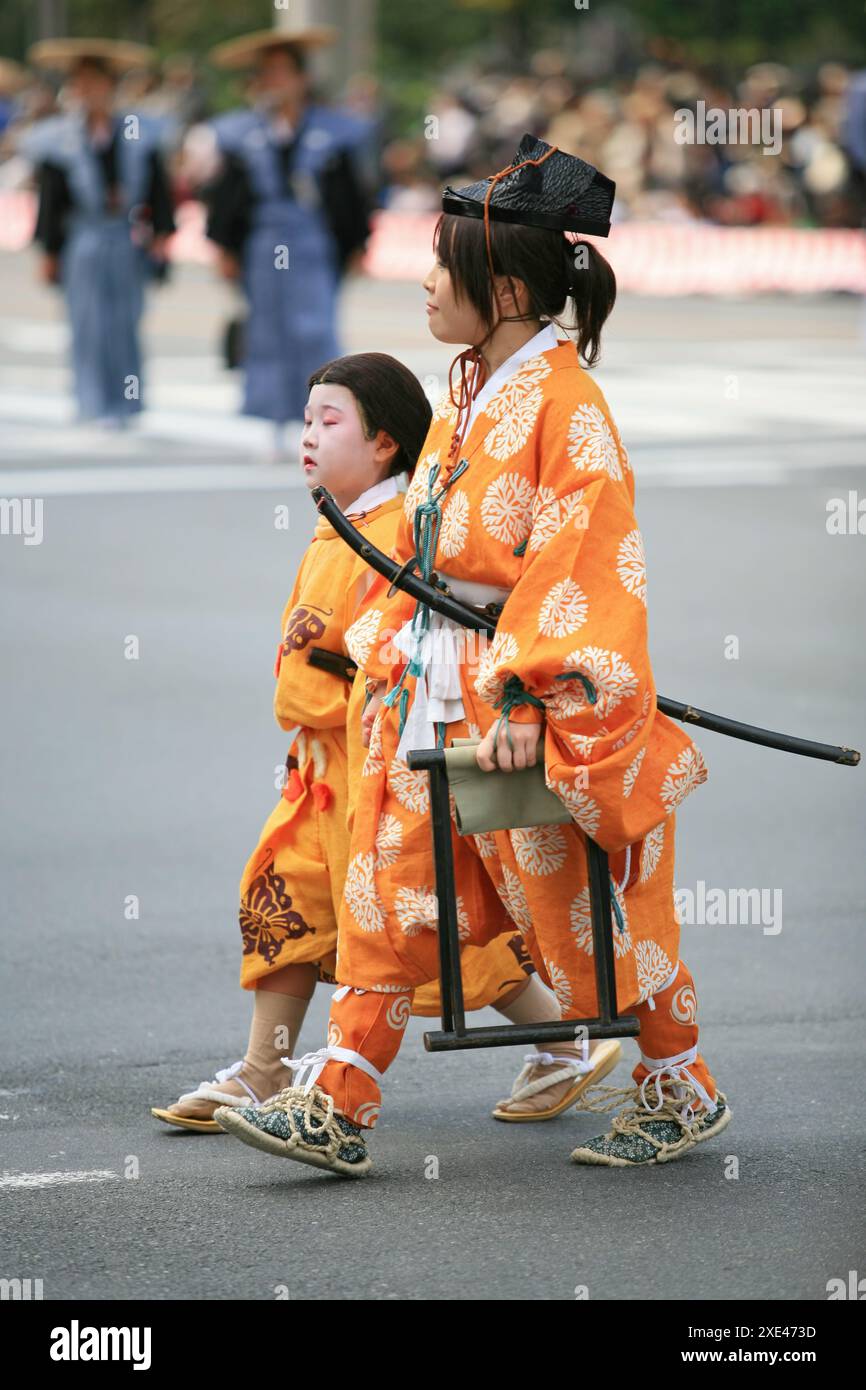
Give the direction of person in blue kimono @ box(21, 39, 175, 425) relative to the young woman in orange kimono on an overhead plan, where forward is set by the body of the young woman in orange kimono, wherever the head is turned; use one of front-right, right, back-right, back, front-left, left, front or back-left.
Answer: right

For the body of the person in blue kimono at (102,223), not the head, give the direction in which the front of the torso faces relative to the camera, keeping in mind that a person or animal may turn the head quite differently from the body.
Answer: toward the camera

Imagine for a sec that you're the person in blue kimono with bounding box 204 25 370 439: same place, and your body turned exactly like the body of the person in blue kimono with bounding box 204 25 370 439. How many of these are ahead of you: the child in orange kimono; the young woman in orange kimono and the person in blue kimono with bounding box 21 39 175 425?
2

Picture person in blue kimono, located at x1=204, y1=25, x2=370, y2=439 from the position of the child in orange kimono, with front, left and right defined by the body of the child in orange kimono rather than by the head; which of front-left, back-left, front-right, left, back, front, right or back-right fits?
right

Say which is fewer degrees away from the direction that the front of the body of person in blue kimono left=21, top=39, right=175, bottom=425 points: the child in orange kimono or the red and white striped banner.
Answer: the child in orange kimono

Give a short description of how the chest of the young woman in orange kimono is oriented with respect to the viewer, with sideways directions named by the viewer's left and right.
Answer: facing to the left of the viewer

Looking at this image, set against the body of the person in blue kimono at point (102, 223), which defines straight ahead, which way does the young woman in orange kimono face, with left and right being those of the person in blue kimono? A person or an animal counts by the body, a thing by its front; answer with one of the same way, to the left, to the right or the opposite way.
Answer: to the right

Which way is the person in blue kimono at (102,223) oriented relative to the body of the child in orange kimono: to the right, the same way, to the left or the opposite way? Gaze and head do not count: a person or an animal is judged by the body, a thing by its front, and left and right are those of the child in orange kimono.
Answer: to the left

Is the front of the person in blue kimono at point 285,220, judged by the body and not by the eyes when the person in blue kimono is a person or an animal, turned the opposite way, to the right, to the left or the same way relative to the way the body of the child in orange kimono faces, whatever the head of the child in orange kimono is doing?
to the left

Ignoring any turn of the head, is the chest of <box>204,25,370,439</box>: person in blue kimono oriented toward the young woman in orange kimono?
yes

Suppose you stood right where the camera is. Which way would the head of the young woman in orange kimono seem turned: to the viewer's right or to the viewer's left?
to the viewer's left

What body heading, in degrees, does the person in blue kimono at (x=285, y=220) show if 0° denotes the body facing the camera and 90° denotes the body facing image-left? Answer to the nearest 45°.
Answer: approximately 0°

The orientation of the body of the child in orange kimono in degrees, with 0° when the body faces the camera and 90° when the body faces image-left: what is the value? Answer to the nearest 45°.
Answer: approximately 90°

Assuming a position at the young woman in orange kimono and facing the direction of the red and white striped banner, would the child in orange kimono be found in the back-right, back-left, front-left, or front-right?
front-left

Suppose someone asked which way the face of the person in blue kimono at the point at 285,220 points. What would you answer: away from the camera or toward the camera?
toward the camera

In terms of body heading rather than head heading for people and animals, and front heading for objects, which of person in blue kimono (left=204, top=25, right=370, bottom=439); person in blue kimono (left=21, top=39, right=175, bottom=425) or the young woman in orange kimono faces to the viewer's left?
the young woman in orange kimono
